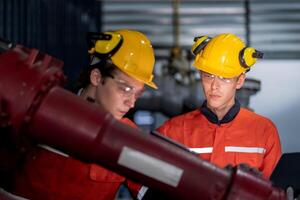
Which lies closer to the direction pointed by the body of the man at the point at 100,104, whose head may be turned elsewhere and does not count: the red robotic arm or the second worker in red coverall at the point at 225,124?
the red robotic arm

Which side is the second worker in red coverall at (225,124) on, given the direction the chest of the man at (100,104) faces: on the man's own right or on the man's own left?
on the man's own left

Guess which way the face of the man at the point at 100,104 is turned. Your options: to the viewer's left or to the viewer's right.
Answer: to the viewer's right

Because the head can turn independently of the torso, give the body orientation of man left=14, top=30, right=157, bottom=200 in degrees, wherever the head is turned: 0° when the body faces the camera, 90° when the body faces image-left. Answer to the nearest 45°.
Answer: approximately 315°

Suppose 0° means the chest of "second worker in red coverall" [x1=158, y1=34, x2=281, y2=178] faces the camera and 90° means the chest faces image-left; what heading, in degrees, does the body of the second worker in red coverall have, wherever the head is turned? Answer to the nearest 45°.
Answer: approximately 0°
